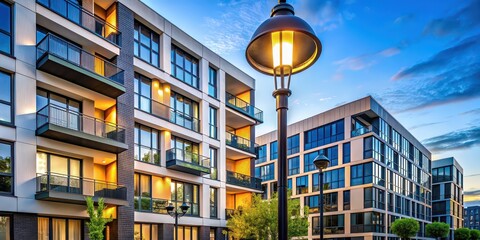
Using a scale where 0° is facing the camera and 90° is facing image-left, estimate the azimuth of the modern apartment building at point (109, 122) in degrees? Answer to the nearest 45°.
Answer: approximately 315°

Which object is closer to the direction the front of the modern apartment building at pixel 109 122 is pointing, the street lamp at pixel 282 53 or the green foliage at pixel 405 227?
the street lamp

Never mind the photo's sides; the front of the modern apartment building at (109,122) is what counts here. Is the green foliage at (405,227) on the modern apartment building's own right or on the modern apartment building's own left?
on the modern apartment building's own left

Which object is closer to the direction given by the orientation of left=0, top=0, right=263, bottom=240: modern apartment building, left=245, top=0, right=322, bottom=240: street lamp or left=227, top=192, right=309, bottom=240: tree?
the street lamp

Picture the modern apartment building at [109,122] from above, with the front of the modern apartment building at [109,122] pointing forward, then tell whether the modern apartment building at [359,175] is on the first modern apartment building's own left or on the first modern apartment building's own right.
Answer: on the first modern apartment building's own left
